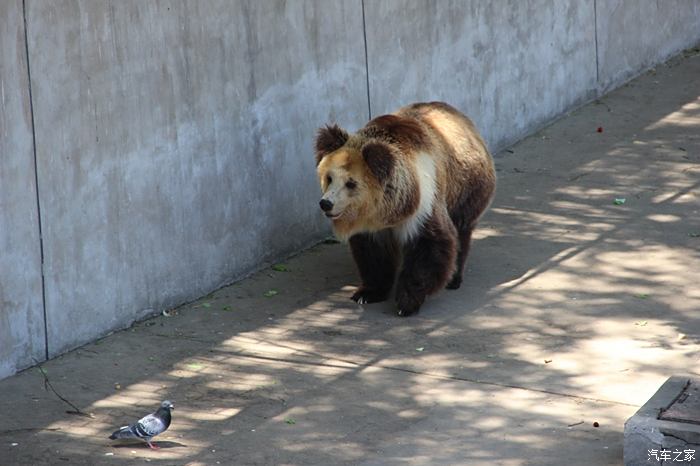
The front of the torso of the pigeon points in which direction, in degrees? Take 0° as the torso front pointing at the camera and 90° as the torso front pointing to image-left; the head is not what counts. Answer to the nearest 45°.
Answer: approximately 270°

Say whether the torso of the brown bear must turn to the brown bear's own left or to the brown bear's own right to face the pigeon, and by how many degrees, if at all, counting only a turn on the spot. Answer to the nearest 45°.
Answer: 0° — it already faces it

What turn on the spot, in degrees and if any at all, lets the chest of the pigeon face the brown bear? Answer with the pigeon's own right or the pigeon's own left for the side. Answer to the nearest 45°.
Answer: approximately 45° to the pigeon's own left

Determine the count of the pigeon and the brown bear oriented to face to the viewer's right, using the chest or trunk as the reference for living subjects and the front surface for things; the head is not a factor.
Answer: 1
